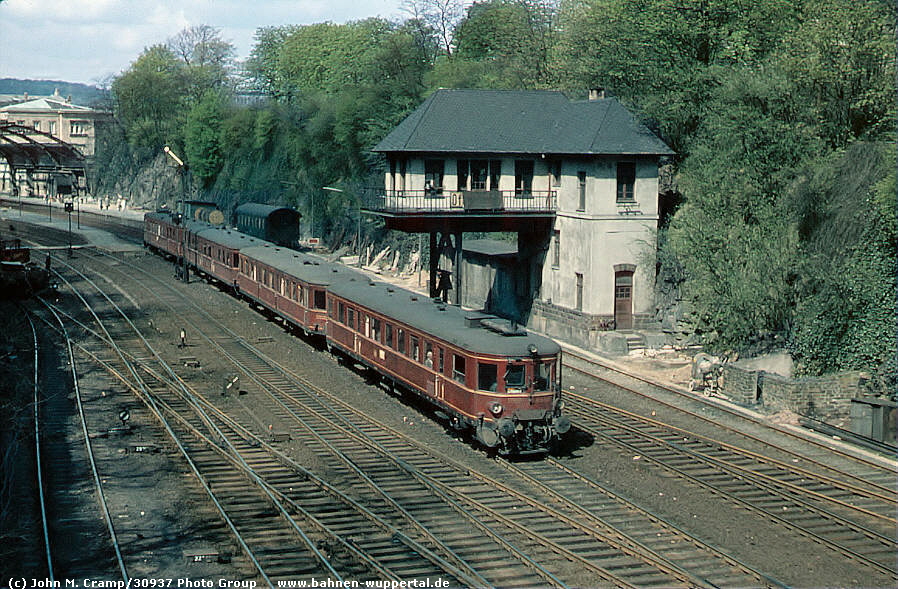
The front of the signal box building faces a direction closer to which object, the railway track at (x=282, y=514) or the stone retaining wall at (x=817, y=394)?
the railway track

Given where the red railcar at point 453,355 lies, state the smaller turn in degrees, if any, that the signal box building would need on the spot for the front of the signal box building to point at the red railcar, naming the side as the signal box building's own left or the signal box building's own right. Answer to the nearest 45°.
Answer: approximately 45° to the signal box building's own left

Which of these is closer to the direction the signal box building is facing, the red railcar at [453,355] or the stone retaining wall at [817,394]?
the red railcar

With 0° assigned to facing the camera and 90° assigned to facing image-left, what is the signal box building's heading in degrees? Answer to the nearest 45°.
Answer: approximately 45°

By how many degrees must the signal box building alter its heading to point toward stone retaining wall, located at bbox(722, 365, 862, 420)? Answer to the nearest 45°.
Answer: approximately 90° to its left
